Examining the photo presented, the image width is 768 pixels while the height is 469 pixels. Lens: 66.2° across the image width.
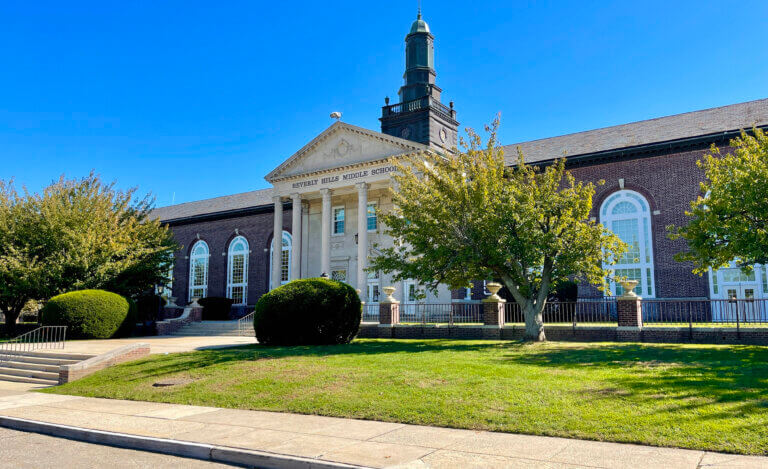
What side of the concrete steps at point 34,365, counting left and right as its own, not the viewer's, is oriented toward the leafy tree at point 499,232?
left

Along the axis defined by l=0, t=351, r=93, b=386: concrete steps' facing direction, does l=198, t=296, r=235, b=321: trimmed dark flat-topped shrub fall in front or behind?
behind

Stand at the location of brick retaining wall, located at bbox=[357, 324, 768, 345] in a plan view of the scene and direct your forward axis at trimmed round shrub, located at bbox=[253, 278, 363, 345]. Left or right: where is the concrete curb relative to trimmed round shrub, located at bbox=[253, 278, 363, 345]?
left

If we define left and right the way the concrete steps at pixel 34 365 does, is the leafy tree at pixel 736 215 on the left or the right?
on its left

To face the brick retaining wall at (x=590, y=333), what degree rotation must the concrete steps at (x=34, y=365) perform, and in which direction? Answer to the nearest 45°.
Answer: approximately 90° to its left

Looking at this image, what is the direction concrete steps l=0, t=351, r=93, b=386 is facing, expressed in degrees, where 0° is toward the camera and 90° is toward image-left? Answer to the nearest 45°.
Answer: approximately 45°

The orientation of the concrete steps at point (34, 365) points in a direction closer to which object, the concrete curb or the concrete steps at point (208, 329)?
the concrete curb

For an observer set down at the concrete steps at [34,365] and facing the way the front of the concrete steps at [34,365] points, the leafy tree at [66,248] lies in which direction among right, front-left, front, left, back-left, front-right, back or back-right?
back-right

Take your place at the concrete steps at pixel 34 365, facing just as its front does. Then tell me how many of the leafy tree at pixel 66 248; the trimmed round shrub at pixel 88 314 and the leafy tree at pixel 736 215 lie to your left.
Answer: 1

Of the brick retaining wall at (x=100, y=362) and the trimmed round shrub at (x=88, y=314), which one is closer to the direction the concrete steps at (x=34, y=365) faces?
the brick retaining wall

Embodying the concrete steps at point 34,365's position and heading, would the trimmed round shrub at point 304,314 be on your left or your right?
on your left

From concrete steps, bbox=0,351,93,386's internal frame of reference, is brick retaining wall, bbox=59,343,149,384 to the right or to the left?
on its left
